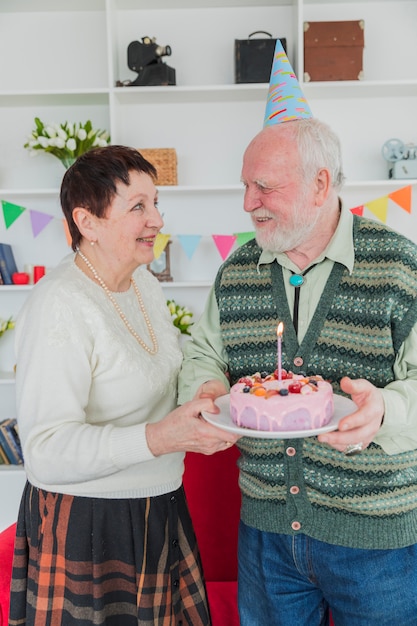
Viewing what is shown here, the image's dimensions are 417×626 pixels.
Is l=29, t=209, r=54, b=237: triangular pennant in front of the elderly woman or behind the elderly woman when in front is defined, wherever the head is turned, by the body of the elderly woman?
behind

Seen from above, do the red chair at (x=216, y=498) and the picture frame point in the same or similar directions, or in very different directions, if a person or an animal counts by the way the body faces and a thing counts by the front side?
same or similar directions

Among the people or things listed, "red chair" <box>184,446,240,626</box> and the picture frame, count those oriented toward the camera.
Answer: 2

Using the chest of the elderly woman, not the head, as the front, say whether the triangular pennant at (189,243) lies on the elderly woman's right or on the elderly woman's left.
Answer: on the elderly woman's left

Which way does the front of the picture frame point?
toward the camera

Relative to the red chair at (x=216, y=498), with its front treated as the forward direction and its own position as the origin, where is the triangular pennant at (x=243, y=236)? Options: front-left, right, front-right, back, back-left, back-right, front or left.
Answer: back

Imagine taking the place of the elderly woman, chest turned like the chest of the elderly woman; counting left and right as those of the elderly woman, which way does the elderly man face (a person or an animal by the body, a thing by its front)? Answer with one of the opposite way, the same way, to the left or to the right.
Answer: to the right

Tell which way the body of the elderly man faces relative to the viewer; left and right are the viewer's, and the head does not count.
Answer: facing the viewer and to the left of the viewer

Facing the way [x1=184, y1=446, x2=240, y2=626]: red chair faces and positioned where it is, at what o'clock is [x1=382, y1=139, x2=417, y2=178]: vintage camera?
The vintage camera is roughly at 7 o'clock from the red chair.

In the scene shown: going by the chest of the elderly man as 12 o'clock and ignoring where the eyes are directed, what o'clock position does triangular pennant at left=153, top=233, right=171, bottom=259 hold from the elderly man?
The triangular pennant is roughly at 4 o'clock from the elderly man.

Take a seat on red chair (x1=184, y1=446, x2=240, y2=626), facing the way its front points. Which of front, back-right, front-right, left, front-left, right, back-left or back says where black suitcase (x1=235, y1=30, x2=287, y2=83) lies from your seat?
back

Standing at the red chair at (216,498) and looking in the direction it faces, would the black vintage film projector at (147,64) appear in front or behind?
behind

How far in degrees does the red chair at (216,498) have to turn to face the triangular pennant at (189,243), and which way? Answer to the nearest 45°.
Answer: approximately 180°

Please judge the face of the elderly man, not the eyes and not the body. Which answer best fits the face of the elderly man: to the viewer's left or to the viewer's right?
to the viewer's left

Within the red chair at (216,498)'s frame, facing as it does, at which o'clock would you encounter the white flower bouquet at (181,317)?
The white flower bouquet is roughly at 6 o'clock from the red chair.
